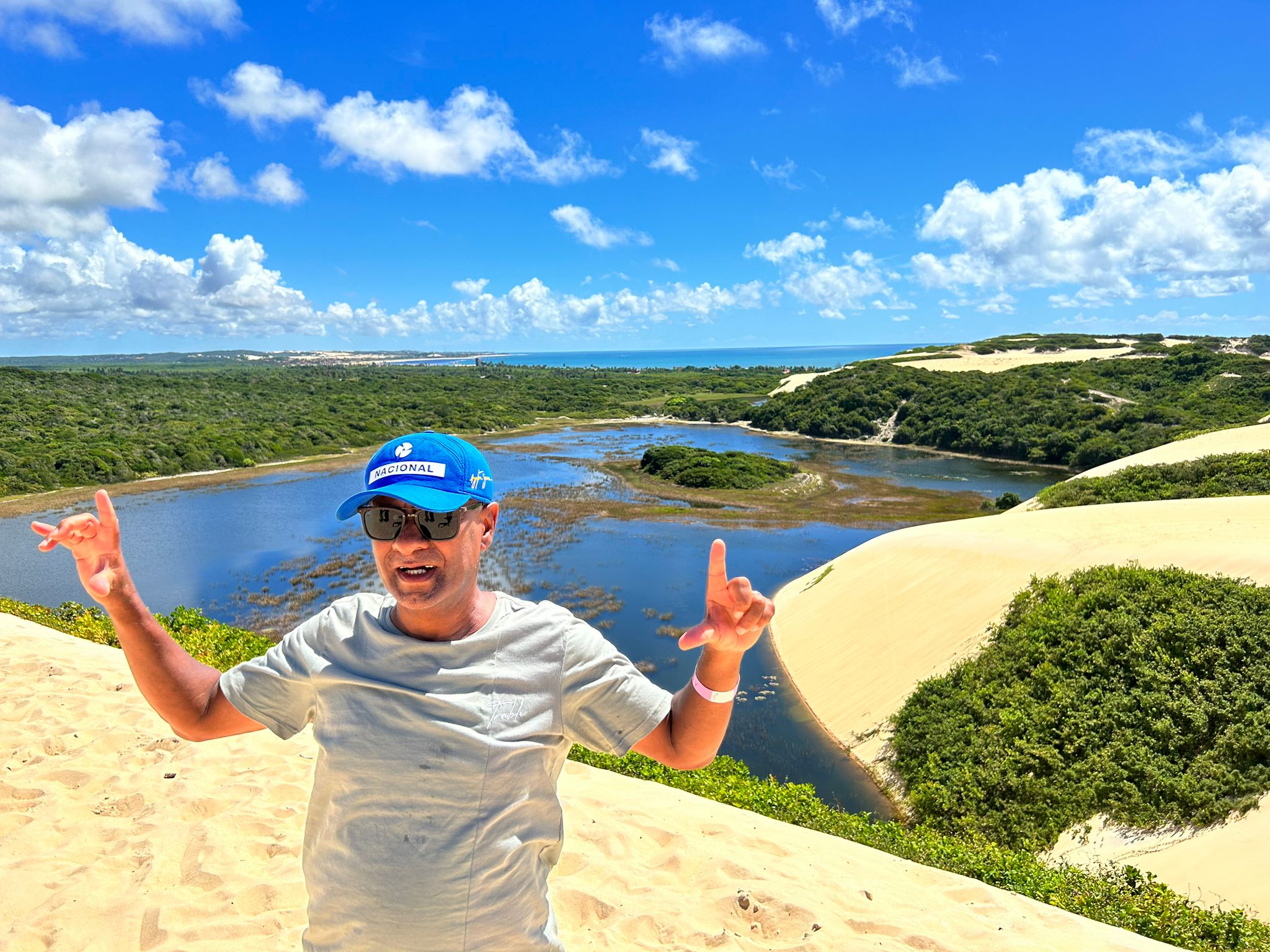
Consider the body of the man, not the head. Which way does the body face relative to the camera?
toward the camera

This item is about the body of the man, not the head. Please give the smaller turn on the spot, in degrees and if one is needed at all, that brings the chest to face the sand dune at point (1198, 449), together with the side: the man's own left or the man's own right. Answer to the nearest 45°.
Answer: approximately 135° to the man's own left
